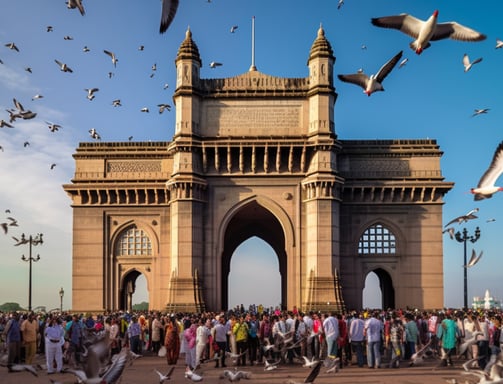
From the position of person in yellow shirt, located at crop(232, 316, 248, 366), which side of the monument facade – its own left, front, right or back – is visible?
front

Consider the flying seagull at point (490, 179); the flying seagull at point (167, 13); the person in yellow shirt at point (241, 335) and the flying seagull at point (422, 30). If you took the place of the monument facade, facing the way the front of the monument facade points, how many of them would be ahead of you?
4

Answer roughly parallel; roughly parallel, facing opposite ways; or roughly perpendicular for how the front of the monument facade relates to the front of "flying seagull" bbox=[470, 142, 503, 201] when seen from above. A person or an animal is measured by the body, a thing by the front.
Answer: roughly perpendicular

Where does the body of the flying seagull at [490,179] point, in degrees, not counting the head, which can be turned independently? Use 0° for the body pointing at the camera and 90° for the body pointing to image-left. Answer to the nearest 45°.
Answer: approximately 90°

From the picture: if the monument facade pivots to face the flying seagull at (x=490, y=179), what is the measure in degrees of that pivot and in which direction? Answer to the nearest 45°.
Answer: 0° — it already faces it

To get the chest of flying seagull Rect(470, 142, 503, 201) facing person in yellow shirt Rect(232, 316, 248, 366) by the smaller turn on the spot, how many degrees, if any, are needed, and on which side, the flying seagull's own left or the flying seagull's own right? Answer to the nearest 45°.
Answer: approximately 45° to the flying seagull's own right

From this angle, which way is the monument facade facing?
toward the camera

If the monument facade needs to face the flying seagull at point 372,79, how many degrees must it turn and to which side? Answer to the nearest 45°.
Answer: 0° — it already faces it

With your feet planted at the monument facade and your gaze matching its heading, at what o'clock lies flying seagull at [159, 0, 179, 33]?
The flying seagull is roughly at 12 o'clock from the monument facade.

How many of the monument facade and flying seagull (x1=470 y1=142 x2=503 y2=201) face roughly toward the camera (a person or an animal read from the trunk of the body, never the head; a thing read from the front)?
1

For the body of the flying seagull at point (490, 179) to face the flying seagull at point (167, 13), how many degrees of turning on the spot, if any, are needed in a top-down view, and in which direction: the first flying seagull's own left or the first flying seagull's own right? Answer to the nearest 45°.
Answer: approximately 45° to the first flying seagull's own left
